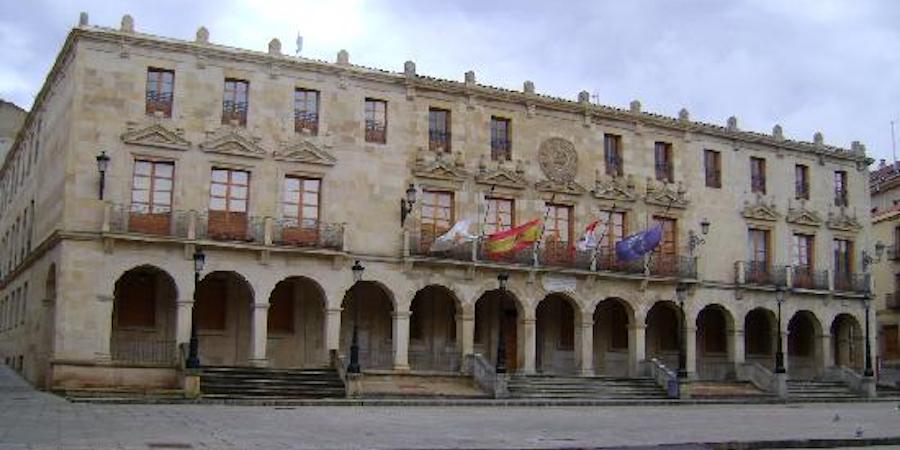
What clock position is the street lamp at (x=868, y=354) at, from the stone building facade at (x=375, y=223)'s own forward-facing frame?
The street lamp is roughly at 10 o'clock from the stone building facade.

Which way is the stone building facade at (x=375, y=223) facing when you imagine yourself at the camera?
facing the viewer and to the right of the viewer
